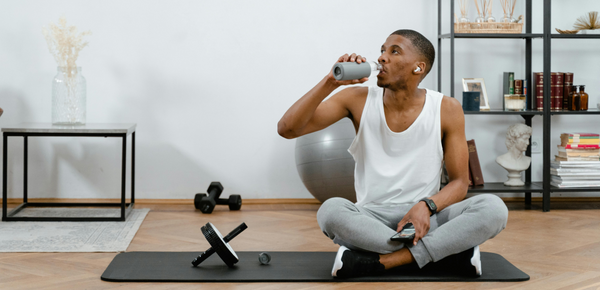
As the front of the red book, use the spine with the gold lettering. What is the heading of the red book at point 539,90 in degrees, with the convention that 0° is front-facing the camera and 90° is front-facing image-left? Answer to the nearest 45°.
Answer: approximately 0°

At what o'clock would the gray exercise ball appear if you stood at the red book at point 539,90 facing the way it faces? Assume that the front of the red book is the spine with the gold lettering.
The gray exercise ball is roughly at 2 o'clock from the red book.

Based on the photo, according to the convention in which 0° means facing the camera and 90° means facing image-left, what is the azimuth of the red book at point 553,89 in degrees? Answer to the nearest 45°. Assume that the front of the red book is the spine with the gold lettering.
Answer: approximately 0°
